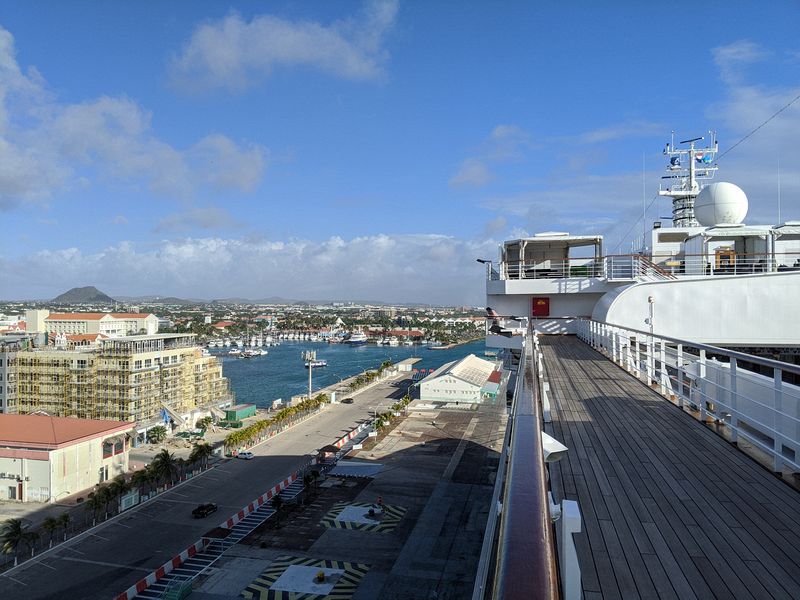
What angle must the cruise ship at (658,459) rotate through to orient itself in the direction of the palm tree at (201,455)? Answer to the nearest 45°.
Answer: approximately 45° to its left

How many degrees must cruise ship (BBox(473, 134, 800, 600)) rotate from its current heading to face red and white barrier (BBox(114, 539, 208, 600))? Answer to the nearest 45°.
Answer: approximately 45° to its left

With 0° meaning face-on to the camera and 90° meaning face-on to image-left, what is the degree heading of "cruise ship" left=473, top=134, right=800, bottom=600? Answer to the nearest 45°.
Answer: approximately 180°

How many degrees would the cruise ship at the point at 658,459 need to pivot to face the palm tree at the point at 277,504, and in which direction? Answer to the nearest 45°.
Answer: approximately 45° to its left

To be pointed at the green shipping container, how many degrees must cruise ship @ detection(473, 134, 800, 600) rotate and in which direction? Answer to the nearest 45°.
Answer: approximately 45° to its left

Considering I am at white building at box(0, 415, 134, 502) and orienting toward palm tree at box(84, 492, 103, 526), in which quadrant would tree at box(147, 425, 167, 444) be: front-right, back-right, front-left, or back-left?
back-left

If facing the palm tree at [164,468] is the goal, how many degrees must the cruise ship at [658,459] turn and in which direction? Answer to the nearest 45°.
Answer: approximately 45° to its left
